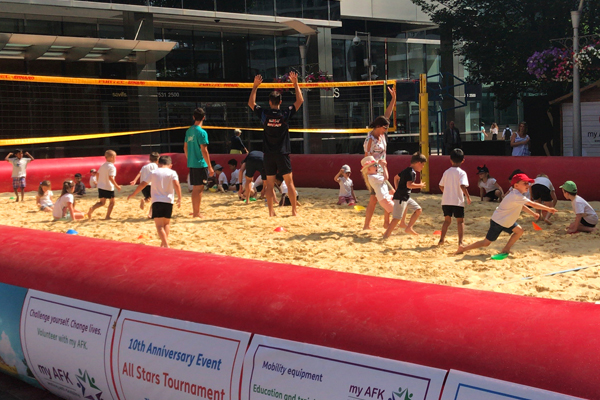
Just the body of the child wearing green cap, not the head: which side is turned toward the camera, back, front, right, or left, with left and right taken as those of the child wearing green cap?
left

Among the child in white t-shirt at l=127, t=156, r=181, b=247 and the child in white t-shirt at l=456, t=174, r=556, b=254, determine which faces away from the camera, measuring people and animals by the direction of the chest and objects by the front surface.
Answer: the child in white t-shirt at l=127, t=156, r=181, b=247

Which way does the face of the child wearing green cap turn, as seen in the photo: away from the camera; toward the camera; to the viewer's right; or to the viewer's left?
to the viewer's left

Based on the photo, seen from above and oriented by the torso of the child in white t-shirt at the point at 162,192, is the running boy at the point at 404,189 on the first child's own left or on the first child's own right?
on the first child's own right

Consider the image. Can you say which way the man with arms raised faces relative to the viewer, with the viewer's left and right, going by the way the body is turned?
facing away from the viewer

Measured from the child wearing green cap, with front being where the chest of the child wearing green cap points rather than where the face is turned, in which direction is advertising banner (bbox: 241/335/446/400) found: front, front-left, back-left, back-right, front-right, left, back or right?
left

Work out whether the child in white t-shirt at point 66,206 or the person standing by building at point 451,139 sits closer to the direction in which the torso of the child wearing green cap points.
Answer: the child in white t-shirt

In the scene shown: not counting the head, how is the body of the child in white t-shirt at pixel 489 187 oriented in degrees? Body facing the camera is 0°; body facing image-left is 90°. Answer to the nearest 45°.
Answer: approximately 45°
